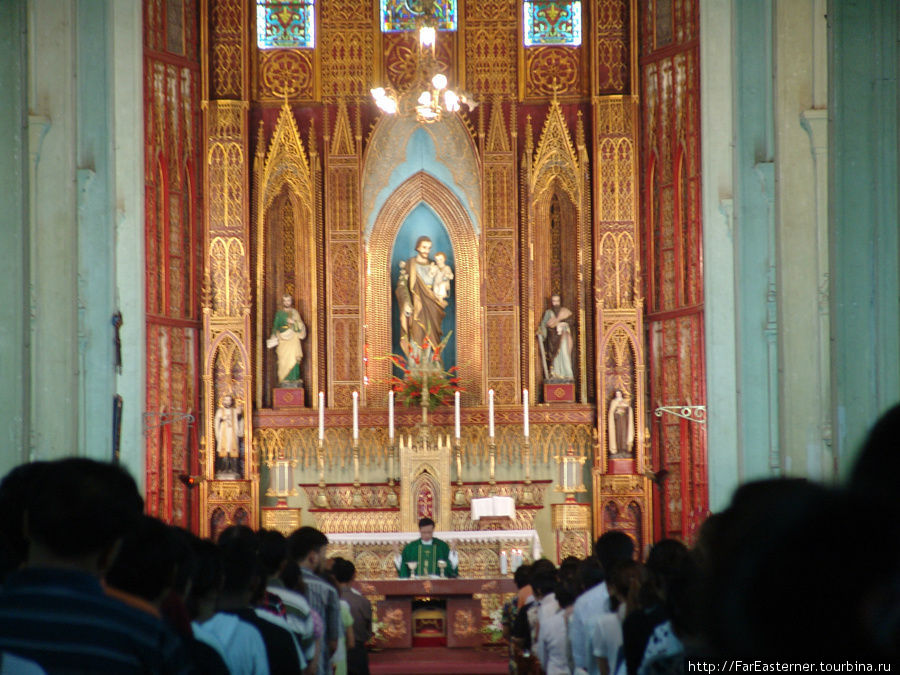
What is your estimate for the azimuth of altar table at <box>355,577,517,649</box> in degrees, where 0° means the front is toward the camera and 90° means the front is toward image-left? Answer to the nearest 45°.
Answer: approximately 0°

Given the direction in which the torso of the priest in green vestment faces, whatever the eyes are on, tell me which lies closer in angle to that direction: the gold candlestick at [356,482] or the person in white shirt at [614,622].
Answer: the person in white shirt

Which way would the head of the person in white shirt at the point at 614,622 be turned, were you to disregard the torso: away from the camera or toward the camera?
away from the camera

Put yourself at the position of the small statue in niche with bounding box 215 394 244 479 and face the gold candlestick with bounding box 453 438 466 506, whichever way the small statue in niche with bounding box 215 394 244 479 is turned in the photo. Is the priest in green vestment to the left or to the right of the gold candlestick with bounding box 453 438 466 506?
right

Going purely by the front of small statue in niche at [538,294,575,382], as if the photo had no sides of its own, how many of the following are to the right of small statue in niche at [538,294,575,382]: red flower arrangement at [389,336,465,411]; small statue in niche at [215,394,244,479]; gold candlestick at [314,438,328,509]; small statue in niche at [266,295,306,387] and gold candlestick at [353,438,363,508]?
5
